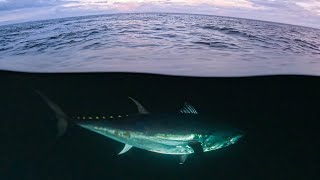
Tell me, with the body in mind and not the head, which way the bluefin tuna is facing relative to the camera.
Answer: to the viewer's right
